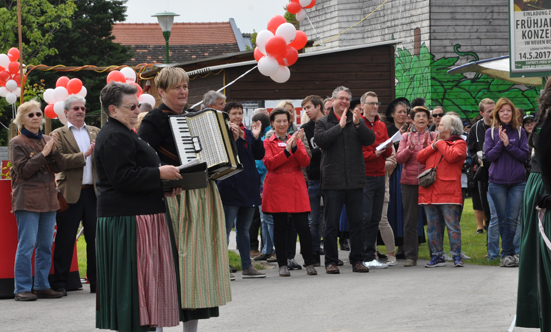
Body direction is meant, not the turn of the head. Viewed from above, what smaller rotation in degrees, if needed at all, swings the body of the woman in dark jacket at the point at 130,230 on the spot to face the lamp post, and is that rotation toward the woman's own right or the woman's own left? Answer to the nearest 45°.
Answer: approximately 90° to the woman's own left

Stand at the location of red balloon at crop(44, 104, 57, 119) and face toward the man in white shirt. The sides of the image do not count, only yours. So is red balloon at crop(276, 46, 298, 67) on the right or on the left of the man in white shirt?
left

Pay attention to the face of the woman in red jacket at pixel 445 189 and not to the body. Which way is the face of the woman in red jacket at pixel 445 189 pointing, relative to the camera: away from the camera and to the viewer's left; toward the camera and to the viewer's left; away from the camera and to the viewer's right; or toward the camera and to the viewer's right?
toward the camera and to the viewer's left

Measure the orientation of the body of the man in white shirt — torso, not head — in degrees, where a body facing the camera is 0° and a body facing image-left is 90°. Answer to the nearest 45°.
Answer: approximately 315°

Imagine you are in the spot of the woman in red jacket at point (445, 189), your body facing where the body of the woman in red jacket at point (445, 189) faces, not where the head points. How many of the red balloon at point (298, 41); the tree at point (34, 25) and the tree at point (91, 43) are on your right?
3

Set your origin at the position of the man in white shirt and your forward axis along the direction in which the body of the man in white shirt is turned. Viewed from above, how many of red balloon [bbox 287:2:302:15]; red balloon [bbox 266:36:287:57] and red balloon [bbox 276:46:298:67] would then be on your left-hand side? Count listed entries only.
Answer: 3

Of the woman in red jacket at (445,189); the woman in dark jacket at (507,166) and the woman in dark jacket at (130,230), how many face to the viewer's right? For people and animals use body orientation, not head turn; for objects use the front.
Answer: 1

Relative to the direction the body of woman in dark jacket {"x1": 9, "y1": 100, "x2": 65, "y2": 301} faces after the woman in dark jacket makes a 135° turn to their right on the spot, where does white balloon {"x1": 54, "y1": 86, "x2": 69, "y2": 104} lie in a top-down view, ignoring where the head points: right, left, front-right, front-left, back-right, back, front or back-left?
right

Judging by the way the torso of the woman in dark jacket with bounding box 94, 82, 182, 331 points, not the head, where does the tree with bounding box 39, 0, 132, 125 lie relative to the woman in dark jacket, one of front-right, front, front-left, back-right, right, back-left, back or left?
left

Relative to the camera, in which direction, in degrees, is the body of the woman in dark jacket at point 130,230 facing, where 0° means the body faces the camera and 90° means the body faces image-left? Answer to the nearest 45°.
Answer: approximately 270°

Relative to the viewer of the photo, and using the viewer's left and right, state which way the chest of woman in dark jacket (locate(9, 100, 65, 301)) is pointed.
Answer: facing the viewer and to the right of the viewer

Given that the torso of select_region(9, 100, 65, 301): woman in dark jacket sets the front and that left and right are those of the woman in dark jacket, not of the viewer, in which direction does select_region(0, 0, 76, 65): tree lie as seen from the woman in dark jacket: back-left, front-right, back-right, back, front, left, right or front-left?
back-left

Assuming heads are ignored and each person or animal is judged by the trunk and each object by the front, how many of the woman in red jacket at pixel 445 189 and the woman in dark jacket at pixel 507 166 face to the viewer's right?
0
